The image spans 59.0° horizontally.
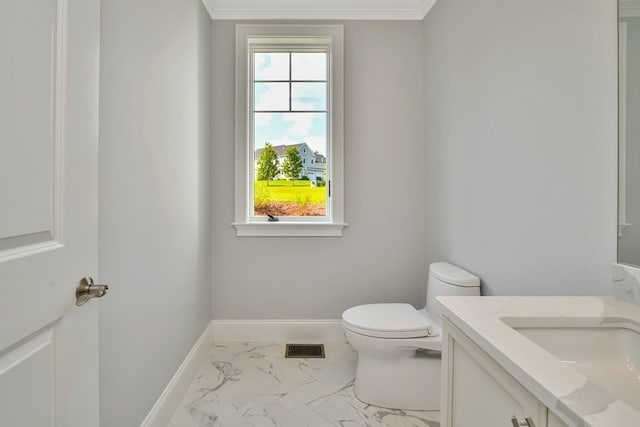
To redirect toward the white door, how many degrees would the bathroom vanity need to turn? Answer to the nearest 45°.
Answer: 0° — it already faces it

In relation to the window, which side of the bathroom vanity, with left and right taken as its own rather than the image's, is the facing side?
right

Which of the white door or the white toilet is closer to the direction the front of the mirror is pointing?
the white door

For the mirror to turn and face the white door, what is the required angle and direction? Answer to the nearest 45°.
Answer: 0° — it already faces it

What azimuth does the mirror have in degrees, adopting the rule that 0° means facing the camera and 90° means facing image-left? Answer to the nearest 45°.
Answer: approximately 45°

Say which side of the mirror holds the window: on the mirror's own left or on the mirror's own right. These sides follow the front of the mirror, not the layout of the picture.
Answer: on the mirror's own right

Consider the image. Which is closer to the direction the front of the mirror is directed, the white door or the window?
the white door

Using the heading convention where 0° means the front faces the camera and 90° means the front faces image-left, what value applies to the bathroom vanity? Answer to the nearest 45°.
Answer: approximately 45°
